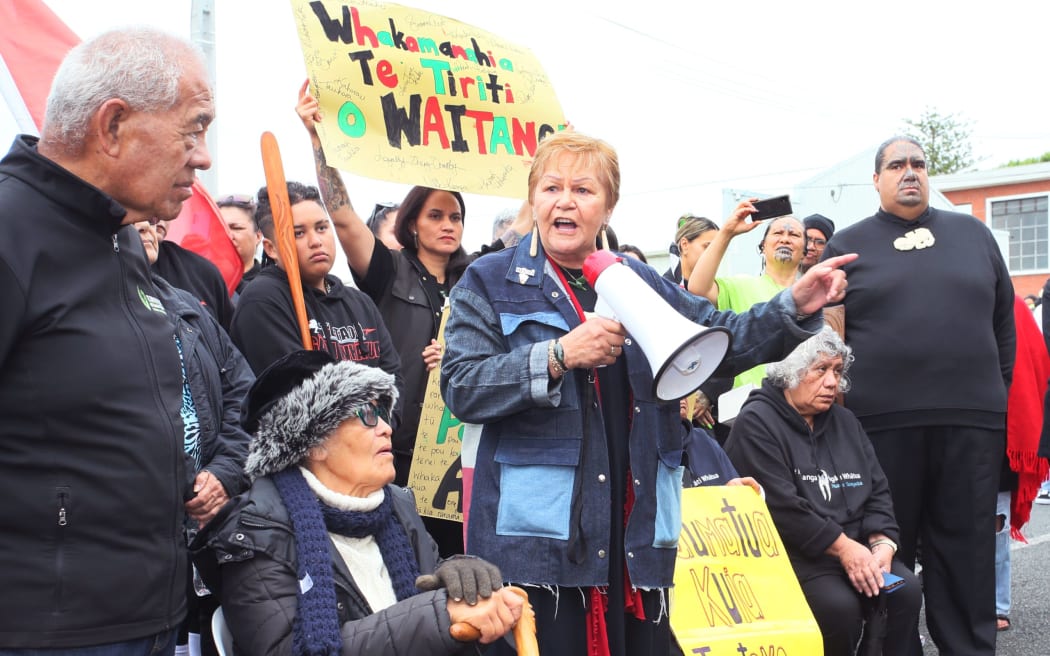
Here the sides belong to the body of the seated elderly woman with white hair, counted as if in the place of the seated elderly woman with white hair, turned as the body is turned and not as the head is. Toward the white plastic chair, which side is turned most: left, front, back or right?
right

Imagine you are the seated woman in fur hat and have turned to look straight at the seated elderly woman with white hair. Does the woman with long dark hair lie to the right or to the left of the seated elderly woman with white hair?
left

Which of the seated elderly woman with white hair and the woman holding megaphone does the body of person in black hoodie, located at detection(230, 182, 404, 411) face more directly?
the woman holding megaphone

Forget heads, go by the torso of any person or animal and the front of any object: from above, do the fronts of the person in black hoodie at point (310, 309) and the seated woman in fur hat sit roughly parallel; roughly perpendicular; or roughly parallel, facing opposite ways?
roughly parallel

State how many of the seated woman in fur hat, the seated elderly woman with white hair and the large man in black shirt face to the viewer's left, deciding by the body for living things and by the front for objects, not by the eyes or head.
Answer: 0

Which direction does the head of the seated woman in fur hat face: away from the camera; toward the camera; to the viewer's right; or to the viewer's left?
to the viewer's right

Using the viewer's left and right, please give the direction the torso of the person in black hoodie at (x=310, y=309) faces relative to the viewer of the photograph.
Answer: facing the viewer and to the right of the viewer

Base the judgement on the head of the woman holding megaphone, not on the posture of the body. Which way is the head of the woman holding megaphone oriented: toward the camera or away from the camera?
toward the camera

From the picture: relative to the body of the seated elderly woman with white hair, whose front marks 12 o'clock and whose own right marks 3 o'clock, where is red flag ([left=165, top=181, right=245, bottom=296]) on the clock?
The red flag is roughly at 4 o'clock from the seated elderly woman with white hair.

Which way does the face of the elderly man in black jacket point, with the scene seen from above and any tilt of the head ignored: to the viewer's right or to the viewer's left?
to the viewer's right

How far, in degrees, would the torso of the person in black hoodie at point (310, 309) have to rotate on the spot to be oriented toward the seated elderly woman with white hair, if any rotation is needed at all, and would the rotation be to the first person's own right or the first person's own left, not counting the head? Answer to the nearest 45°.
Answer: approximately 45° to the first person's own left

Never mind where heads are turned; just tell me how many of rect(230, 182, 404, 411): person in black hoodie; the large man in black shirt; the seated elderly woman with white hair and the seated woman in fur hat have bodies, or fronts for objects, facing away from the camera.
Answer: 0

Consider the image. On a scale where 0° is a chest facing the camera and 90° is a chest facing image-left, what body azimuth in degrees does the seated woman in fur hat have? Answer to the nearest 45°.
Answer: approximately 315°

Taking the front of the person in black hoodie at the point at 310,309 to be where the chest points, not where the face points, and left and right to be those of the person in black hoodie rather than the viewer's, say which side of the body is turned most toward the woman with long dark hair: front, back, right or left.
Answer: left

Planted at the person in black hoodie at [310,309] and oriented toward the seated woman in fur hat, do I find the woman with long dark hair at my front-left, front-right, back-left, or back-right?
back-left

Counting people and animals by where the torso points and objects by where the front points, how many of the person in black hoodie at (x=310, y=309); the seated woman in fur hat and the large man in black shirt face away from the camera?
0

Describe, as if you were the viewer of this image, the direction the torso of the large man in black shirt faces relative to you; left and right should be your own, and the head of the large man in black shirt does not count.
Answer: facing the viewer
